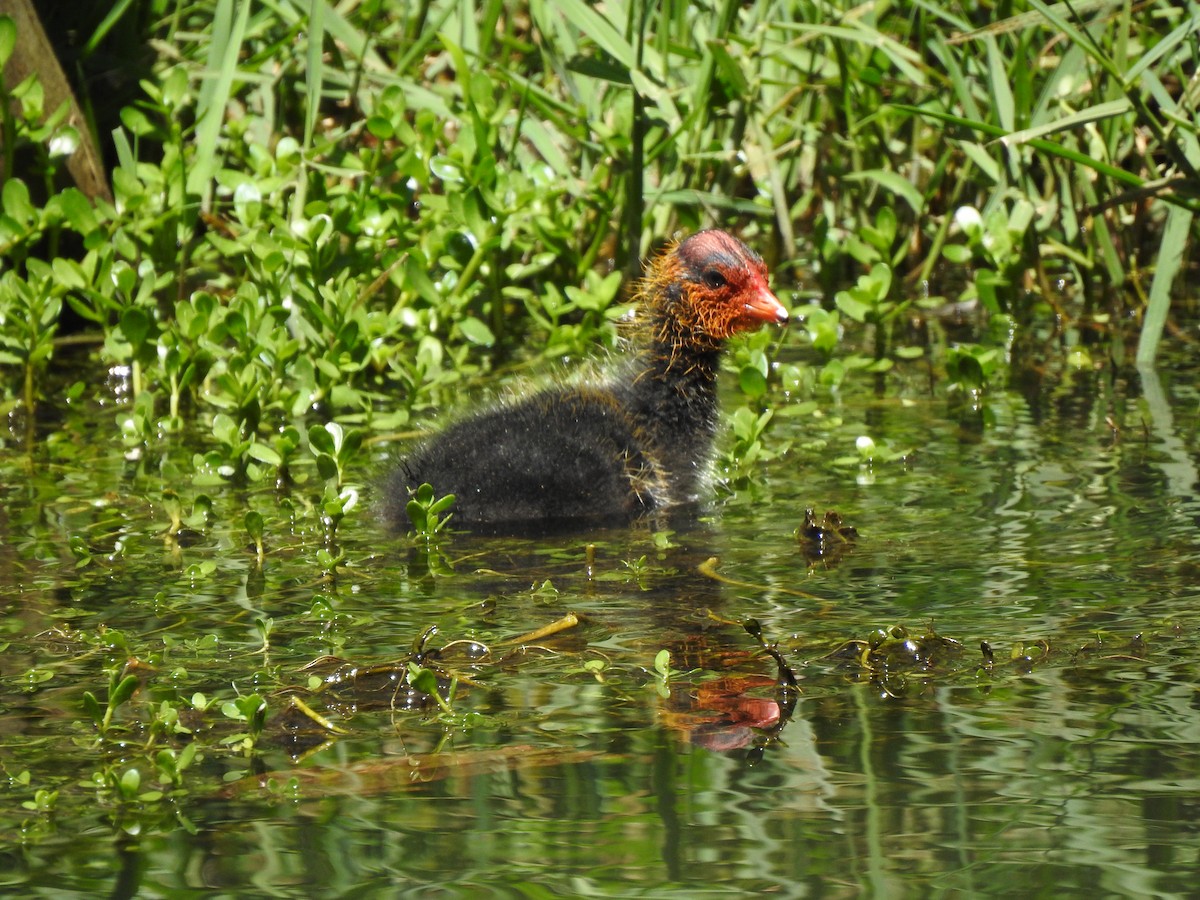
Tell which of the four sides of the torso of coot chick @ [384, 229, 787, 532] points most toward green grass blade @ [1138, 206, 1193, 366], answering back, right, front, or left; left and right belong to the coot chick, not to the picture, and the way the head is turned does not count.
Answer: front

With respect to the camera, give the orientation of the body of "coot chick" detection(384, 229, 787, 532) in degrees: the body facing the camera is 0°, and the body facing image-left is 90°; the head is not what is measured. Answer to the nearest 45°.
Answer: approximately 270°

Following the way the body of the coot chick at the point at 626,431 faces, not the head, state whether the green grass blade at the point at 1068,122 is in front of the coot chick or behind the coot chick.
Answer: in front
